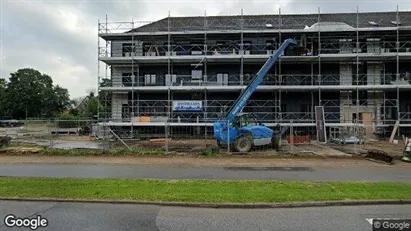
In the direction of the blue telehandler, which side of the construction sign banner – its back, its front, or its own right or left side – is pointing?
left

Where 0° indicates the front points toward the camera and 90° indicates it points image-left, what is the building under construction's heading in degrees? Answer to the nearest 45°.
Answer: approximately 0°

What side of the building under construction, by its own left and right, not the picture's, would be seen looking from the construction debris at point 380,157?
front

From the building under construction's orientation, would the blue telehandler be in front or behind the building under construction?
in front
